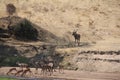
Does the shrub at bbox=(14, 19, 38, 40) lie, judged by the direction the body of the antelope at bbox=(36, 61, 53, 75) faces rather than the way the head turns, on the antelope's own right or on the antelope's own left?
on the antelope's own right

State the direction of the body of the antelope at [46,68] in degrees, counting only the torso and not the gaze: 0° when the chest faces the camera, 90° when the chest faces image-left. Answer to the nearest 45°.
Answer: approximately 90°
